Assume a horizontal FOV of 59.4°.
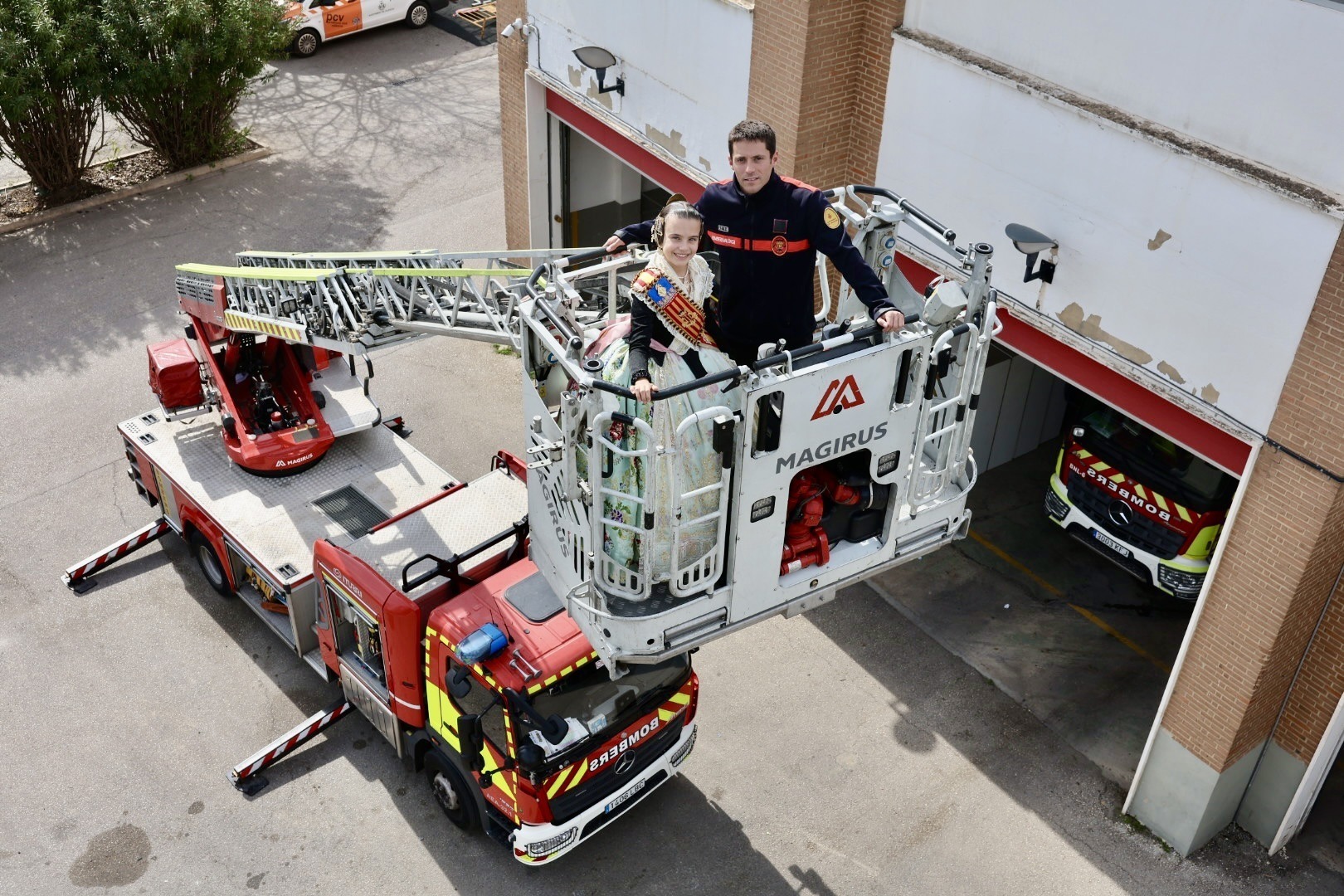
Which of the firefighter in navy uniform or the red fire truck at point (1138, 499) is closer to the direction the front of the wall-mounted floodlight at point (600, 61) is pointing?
the firefighter in navy uniform

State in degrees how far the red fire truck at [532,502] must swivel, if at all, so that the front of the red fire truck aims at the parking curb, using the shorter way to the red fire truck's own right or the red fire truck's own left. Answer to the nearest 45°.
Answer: approximately 180°

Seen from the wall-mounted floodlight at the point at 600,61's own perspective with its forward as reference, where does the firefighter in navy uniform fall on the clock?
The firefighter in navy uniform is roughly at 10 o'clock from the wall-mounted floodlight.

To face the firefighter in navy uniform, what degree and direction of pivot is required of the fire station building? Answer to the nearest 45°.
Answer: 0° — it already faces them

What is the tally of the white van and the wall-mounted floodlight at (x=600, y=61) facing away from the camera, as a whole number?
0

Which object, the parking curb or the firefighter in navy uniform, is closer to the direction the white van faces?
the parking curb

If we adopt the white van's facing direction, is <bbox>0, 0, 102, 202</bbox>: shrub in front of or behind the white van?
in front
